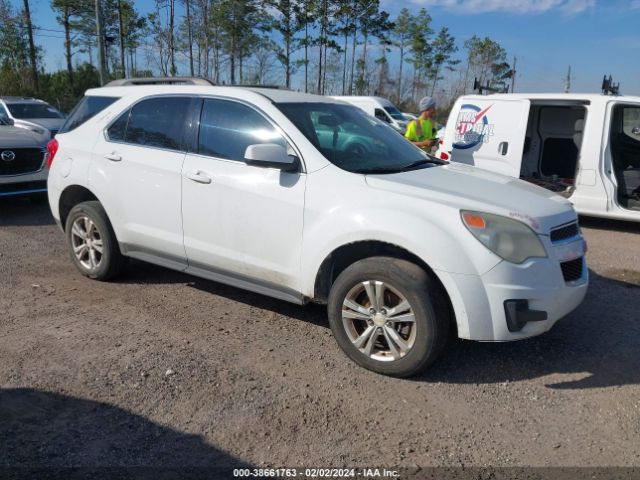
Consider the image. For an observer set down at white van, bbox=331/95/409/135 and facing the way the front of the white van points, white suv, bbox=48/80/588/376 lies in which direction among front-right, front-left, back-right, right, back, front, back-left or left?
front-right

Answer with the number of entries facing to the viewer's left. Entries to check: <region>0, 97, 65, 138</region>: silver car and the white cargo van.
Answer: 0

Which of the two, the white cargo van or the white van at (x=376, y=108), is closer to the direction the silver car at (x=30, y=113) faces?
the white cargo van

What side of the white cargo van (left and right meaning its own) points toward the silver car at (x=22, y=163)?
back

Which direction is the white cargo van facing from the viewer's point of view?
to the viewer's right

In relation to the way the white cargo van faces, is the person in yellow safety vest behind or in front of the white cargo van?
behind

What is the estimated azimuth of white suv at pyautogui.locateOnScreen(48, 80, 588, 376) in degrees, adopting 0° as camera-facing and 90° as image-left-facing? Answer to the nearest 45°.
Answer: approximately 315°

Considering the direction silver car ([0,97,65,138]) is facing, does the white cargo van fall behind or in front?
in front

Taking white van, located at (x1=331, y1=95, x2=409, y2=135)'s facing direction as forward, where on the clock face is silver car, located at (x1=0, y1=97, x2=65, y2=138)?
The silver car is roughly at 3 o'clock from the white van.

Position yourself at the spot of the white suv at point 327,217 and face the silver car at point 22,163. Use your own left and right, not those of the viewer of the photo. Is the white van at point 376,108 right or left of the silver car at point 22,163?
right

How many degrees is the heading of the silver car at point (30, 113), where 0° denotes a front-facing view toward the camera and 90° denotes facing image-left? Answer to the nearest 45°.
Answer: approximately 315°
